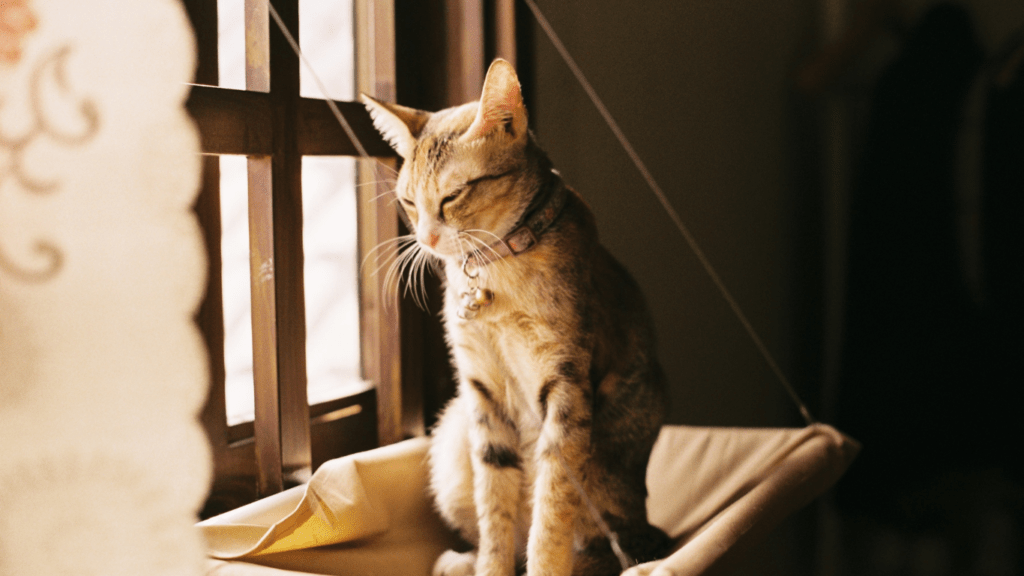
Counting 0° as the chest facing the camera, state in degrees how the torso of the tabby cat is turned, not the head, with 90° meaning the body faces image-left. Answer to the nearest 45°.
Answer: approximately 45°
